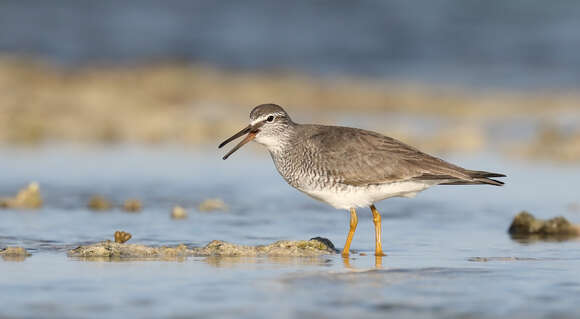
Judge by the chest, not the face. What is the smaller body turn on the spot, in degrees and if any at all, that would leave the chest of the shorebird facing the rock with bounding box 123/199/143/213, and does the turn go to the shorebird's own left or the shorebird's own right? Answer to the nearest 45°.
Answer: approximately 45° to the shorebird's own right

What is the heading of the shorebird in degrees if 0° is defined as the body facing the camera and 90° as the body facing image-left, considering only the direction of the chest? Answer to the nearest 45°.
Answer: approximately 90°

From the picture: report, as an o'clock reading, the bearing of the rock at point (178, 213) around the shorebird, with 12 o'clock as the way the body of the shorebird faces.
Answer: The rock is roughly at 1 o'clock from the shorebird.

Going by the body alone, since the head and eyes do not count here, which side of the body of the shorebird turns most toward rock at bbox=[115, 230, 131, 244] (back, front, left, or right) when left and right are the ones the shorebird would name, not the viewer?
front

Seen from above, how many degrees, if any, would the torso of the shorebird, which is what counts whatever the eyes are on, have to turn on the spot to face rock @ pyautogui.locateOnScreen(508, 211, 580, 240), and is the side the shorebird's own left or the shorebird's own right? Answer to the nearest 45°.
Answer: approximately 135° to the shorebird's own right

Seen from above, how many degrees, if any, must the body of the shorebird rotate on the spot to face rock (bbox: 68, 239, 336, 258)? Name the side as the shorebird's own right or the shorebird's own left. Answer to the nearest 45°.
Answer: approximately 45° to the shorebird's own left
